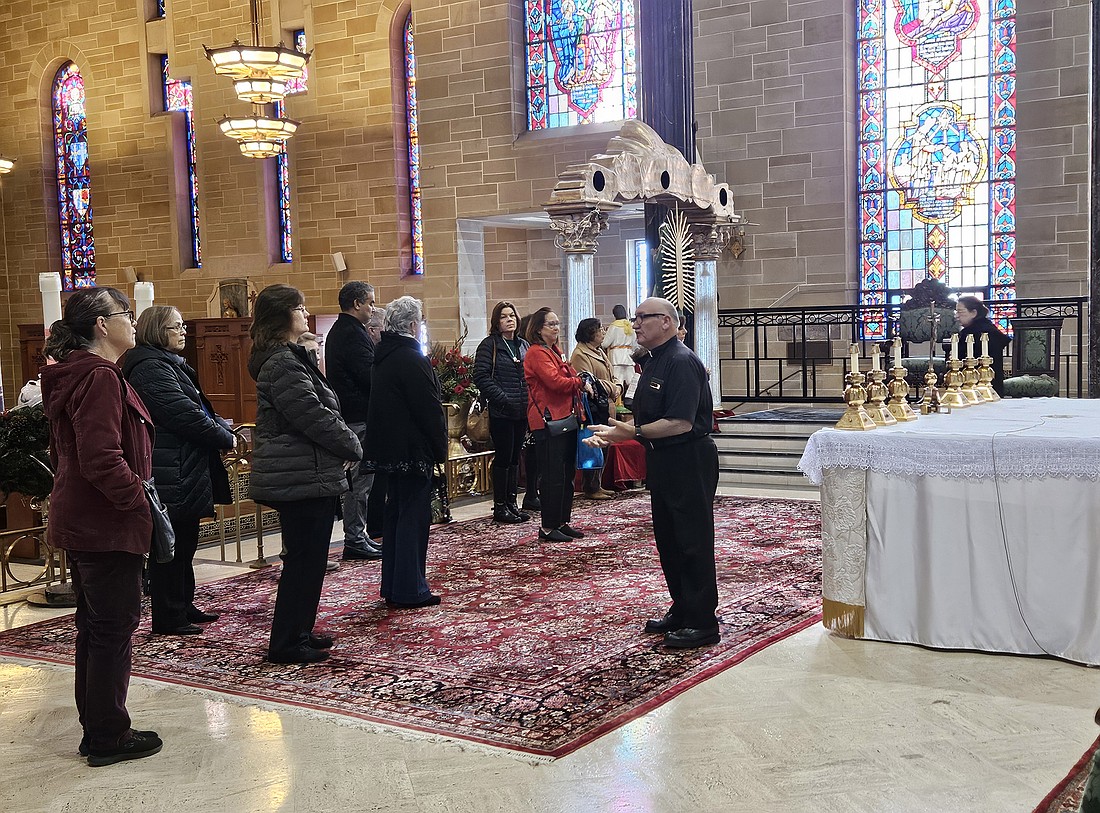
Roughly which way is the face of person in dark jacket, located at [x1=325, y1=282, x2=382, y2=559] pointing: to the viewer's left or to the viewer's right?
to the viewer's right

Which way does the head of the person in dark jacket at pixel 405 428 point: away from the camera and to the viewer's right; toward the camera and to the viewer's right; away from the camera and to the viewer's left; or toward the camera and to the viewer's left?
away from the camera and to the viewer's right

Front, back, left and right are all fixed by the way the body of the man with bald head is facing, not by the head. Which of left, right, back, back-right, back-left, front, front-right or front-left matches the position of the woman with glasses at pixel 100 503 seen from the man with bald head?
front-left

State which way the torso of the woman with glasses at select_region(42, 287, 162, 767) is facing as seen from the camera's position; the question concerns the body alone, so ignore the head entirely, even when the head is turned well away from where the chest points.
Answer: to the viewer's right

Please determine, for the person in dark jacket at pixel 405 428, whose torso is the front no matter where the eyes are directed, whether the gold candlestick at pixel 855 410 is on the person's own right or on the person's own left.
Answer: on the person's own right

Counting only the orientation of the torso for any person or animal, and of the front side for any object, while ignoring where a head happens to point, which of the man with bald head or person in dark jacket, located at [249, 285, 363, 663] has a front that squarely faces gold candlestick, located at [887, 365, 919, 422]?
the person in dark jacket

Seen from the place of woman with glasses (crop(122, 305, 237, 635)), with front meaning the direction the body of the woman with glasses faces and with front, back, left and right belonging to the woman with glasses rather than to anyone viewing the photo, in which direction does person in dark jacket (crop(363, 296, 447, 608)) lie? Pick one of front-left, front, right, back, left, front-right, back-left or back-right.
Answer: front

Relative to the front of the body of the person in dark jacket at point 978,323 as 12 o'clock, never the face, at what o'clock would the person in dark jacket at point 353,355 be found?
the person in dark jacket at point 353,355 is roughly at 10 o'clock from the person in dark jacket at point 978,323.

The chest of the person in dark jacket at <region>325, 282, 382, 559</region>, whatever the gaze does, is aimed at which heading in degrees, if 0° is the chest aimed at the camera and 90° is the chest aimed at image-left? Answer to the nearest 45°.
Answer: approximately 270°

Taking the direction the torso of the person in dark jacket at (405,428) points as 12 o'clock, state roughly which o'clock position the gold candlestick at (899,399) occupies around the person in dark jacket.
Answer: The gold candlestick is roughly at 2 o'clock from the person in dark jacket.

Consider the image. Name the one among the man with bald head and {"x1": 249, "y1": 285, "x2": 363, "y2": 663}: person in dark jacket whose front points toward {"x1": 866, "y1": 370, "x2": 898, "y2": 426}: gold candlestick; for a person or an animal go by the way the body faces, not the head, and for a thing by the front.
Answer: the person in dark jacket

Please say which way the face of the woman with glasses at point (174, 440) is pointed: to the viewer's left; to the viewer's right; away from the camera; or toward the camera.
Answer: to the viewer's right

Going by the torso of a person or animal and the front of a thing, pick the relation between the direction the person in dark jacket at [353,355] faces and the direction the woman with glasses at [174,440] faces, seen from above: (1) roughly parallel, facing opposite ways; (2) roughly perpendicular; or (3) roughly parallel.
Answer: roughly parallel

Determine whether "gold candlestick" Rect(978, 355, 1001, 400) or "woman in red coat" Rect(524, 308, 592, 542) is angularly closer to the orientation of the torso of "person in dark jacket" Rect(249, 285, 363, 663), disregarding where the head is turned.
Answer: the gold candlestick

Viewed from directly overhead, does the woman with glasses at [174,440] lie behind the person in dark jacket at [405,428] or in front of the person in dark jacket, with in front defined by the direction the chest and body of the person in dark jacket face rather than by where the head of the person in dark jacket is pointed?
behind

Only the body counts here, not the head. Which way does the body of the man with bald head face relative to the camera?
to the viewer's left

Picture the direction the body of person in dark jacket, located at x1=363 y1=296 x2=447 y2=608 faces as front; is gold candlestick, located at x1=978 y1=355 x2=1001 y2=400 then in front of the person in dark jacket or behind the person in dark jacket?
in front

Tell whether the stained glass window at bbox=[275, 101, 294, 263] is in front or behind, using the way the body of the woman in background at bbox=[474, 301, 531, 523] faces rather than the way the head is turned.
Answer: behind

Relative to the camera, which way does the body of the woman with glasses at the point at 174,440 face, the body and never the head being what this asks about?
to the viewer's right
